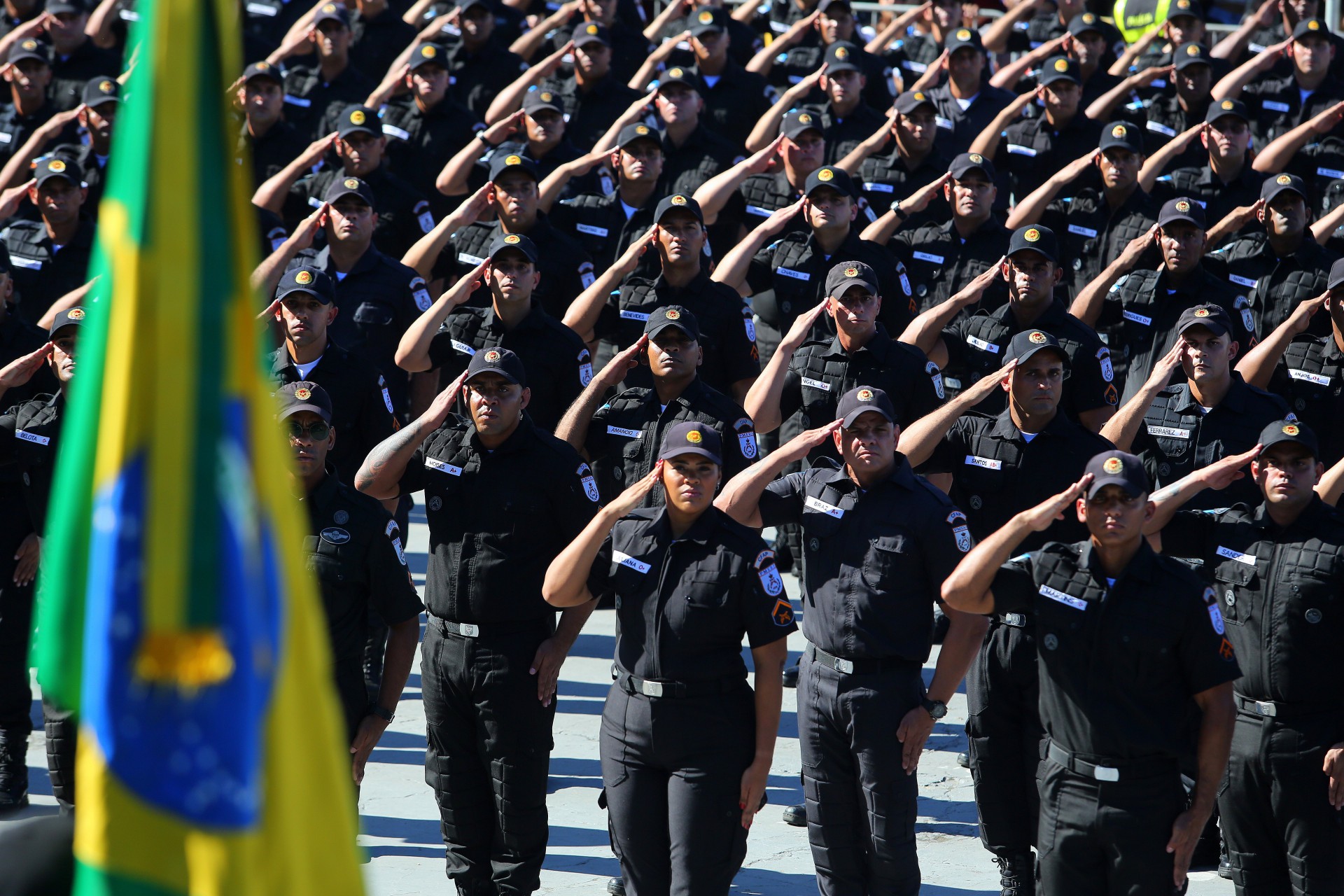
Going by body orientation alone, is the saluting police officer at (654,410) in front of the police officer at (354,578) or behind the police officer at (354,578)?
behind

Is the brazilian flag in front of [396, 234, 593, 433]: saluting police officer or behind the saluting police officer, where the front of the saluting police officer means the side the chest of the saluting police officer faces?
in front

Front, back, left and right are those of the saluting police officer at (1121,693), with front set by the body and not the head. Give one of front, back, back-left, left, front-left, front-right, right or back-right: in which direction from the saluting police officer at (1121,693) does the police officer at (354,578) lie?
right

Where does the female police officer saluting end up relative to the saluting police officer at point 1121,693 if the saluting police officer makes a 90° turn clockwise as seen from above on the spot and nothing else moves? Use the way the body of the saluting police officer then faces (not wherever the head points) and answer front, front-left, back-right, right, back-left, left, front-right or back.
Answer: front

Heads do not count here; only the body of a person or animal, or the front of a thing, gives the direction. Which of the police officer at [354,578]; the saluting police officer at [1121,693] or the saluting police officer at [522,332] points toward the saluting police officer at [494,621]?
the saluting police officer at [522,332]

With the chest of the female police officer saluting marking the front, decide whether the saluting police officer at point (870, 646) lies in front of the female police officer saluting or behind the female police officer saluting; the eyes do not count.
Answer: behind

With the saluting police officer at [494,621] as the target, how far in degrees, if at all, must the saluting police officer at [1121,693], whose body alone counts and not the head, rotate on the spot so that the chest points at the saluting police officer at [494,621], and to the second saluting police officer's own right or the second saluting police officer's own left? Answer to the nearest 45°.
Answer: approximately 90° to the second saluting police officer's own right

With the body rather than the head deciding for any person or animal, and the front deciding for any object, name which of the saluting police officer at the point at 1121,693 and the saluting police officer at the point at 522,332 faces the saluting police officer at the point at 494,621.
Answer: the saluting police officer at the point at 522,332

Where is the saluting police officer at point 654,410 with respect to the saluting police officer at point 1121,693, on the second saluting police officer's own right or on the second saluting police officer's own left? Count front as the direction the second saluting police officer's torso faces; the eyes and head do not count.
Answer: on the second saluting police officer's own right

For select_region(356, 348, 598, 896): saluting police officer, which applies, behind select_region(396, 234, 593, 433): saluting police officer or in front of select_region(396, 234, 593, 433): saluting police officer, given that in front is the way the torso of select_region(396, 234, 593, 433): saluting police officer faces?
in front
